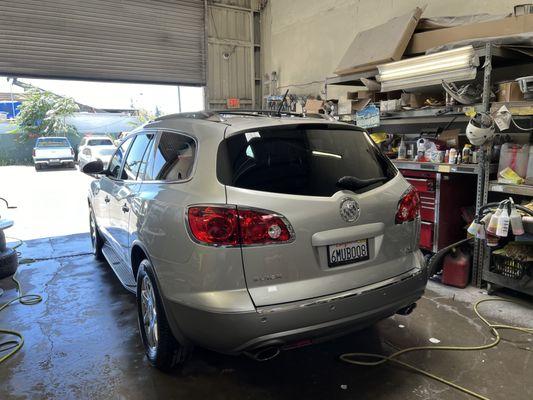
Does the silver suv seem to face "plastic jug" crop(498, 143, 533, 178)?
no

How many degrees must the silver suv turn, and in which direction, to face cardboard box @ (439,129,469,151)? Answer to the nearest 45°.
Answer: approximately 90° to its right

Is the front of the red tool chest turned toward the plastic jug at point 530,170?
no

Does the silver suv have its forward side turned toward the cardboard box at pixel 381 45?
no

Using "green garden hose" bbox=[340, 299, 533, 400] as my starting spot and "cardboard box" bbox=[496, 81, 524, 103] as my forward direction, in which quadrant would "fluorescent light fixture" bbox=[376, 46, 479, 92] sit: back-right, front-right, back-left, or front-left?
front-left

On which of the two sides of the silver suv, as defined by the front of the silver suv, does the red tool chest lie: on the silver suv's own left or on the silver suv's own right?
on the silver suv's own right

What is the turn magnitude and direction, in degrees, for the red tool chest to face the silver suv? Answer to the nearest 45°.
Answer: approximately 45° to its left

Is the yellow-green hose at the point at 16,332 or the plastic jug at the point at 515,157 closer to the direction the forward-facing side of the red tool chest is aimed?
the yellow-green hose

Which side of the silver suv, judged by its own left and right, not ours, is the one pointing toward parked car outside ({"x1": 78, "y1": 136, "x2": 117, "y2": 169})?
front

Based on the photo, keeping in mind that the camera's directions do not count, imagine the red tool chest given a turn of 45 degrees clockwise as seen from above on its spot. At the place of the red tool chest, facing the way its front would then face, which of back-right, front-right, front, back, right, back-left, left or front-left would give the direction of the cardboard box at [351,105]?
front-right

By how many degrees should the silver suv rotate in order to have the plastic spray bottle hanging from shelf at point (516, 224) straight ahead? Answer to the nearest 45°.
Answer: approximately 90° to its right

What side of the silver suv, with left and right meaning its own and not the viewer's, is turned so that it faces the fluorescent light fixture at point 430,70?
right

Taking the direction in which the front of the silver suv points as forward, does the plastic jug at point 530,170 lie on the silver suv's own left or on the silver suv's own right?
on the silver suv's own right

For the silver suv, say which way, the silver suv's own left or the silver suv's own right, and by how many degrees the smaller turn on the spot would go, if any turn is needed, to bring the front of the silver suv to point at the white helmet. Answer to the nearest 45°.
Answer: approximately 90° to the silver suv's own right

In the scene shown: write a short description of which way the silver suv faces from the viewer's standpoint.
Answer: facing away from the viewer and to the left of the viewer

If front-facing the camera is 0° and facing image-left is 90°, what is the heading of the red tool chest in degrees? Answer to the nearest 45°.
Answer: approximately 45°

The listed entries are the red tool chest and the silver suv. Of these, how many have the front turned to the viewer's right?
0
